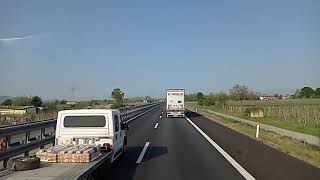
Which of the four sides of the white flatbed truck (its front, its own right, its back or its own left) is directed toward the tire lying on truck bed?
back

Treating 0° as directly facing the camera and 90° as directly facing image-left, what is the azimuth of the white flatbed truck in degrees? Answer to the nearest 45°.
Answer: approximately 180°
